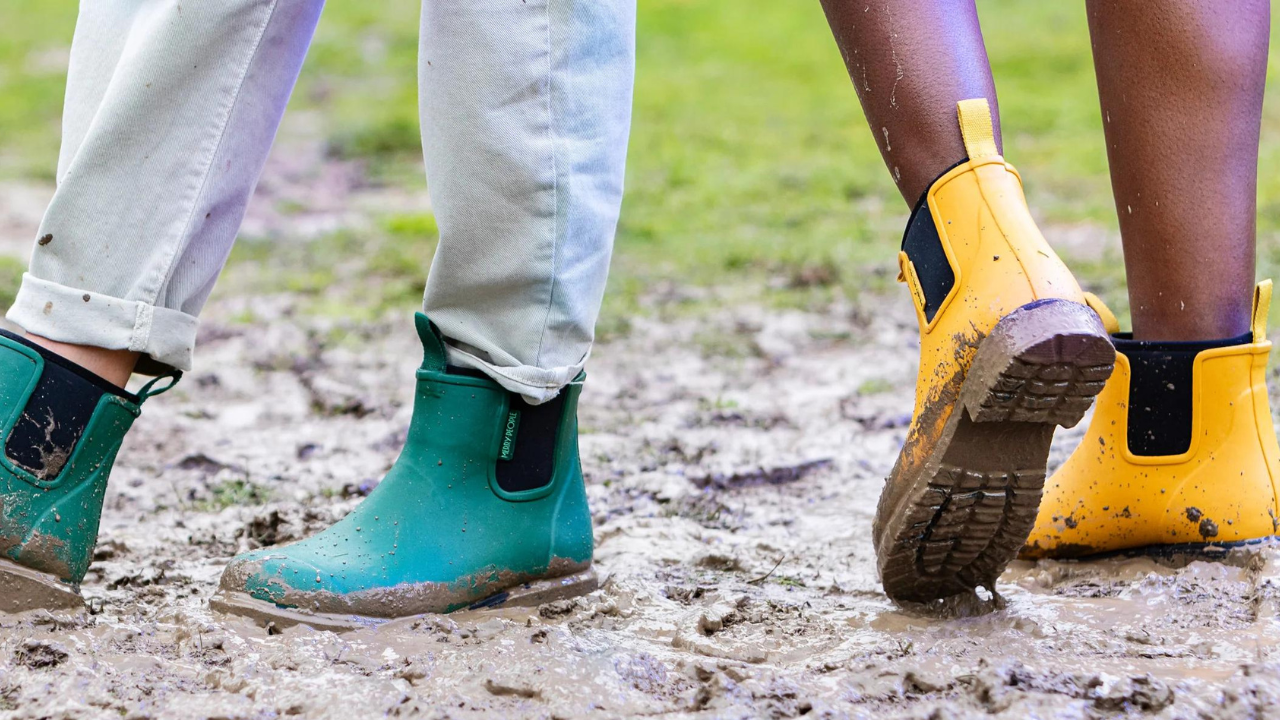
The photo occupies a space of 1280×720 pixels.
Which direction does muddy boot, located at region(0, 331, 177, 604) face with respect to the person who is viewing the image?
facing to the left of the viewer
